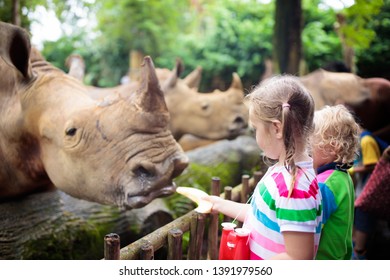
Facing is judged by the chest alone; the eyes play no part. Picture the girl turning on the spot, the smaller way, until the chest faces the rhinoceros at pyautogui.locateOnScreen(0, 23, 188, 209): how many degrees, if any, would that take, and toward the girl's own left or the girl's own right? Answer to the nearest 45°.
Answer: approximately 45° to the girl's own right

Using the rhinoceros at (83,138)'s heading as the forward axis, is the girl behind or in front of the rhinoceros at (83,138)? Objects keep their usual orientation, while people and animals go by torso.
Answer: in front

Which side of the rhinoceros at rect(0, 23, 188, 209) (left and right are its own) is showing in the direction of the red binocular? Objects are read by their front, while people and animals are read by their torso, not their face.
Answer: front

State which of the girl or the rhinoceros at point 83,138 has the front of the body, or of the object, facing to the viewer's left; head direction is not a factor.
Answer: the girl

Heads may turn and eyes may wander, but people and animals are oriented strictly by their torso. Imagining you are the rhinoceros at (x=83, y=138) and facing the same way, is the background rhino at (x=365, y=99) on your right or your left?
on your left

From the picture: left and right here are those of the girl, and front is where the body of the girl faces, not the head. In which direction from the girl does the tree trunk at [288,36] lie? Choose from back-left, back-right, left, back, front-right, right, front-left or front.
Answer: right

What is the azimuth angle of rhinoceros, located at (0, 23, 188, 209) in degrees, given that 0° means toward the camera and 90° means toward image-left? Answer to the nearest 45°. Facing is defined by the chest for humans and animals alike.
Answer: approximately 315°

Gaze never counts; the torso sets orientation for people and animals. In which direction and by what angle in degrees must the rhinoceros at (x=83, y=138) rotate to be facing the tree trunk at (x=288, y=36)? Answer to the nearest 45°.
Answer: approximately 90° to its left

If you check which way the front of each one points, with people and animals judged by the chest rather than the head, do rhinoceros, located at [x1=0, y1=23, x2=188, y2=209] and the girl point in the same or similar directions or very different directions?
very different directions

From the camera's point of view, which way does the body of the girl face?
to the viewer's left
